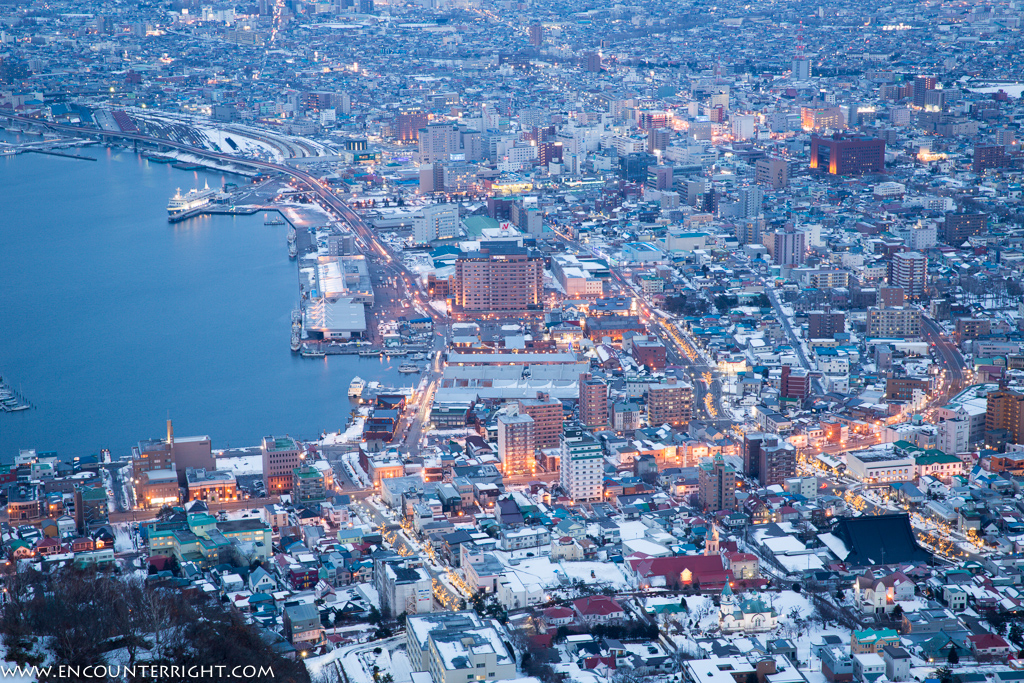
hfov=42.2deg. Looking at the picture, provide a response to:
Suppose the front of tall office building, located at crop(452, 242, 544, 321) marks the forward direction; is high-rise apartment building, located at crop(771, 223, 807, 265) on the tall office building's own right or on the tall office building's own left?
on the tall office building's own left

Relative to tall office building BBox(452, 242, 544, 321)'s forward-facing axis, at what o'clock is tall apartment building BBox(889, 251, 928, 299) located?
tall apartment building BBox(889, 251, 928, 299) is roughly at 9 o'clock from tall office building BBox(452, 242, 544, 321).

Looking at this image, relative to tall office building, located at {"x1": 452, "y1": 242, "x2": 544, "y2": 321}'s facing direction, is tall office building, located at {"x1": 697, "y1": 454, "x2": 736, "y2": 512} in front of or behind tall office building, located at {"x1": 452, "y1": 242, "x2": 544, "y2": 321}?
in front

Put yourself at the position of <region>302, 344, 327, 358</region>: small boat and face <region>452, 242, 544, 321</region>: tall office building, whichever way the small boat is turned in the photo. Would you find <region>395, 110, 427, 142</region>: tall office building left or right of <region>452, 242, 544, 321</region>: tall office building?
left

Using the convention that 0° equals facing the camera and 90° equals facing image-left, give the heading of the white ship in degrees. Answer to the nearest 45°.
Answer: approximately 45°

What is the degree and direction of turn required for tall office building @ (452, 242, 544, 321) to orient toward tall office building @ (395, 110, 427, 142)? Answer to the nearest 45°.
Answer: approximately 180°

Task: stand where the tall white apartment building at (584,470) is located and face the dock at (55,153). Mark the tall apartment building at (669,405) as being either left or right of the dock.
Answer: right

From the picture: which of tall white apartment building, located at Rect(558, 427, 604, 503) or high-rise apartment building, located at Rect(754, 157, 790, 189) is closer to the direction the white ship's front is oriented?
the tall white apartment building

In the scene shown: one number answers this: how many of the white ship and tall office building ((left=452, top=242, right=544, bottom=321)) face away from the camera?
0

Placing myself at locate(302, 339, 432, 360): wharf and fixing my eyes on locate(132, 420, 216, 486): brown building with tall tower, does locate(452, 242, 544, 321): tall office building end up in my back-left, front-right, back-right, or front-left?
back-left

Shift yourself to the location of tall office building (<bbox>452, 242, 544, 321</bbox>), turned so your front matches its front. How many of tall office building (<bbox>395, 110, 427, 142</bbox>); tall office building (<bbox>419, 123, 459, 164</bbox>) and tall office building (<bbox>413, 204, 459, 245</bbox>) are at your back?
3

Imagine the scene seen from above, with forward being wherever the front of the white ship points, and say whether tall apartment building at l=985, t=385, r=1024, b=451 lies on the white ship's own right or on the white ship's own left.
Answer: on the white ship's own left

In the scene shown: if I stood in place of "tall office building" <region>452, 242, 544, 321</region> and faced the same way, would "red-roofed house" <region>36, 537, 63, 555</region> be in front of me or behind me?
in front

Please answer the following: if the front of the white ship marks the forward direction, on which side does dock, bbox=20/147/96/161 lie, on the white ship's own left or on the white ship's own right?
on the white ship's own right
